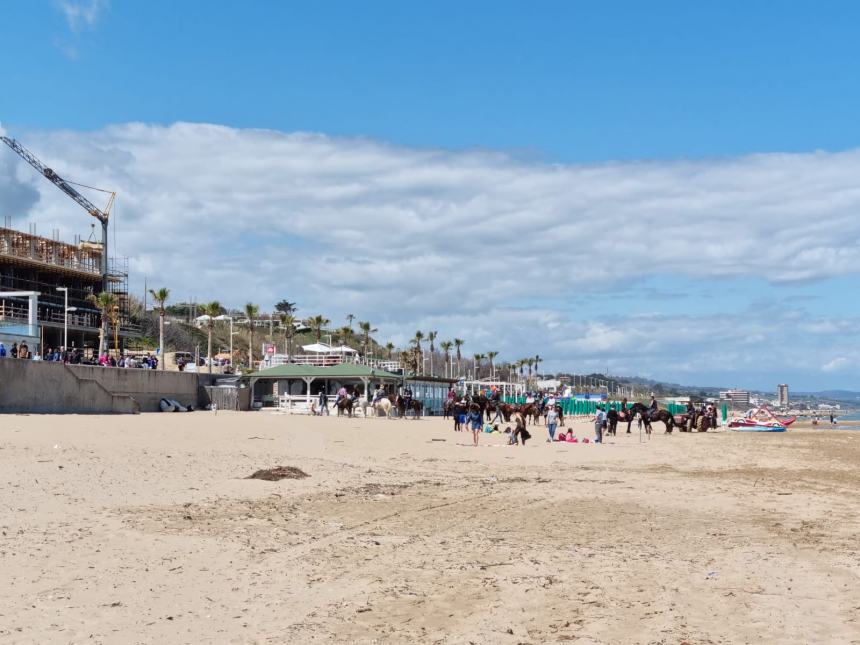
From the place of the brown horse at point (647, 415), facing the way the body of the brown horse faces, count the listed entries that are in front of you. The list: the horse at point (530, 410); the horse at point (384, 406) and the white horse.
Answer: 3

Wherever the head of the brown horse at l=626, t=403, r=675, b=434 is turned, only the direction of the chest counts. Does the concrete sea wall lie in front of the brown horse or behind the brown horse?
in front

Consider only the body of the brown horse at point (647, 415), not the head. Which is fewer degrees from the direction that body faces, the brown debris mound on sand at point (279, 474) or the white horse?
the white horse

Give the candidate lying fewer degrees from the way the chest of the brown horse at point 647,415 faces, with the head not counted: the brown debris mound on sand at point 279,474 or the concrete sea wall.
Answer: the concrete sea wall

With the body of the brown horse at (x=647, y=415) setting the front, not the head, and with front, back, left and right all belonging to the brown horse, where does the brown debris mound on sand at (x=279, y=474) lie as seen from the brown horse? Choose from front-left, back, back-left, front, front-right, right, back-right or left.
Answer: left

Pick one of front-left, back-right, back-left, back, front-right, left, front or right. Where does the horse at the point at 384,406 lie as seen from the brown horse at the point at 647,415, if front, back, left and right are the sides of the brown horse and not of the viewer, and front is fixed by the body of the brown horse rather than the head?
front

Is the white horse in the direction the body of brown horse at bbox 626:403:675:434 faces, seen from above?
yes

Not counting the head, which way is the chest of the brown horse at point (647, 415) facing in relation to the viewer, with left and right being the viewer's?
facing to the left of the viewer

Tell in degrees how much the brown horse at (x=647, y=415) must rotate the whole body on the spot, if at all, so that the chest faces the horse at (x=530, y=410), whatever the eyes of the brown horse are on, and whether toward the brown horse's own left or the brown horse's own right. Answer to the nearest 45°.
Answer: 0° — it already faces it

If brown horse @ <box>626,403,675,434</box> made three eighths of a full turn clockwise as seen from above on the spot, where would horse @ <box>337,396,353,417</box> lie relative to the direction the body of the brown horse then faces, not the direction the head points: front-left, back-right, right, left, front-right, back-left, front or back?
back-left
